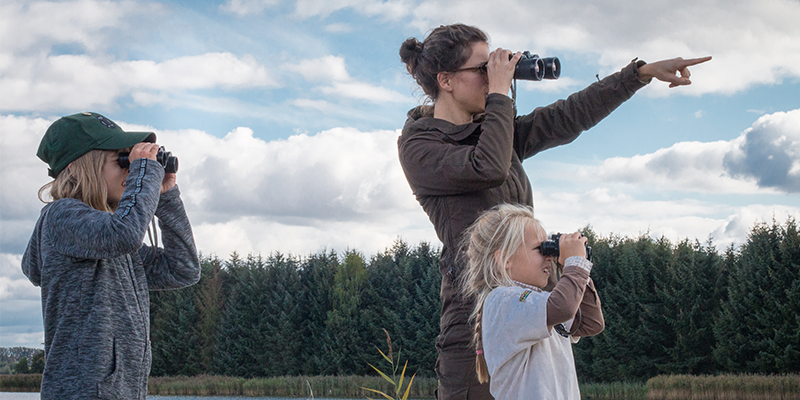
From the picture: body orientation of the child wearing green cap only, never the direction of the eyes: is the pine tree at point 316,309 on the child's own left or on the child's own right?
on the child's own left

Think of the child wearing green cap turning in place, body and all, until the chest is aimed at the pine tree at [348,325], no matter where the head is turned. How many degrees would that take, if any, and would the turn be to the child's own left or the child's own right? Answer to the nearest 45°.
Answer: approximately 90° to the child's own left

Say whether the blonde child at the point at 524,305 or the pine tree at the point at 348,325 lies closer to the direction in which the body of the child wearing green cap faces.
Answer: the blonde child

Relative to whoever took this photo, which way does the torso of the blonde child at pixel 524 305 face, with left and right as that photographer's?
facing to the right of the viewer

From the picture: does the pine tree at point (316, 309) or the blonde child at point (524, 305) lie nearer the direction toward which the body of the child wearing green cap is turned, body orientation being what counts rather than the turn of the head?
the blonde child

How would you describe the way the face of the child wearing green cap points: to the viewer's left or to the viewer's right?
to the viewer's right

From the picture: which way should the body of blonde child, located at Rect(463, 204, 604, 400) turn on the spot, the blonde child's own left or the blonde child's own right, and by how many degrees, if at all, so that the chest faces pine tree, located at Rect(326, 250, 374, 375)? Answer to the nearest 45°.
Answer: approximately 90° to the blonde child's own left

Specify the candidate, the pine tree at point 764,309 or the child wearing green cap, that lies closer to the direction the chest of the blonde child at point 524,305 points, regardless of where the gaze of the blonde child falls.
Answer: the pine tree

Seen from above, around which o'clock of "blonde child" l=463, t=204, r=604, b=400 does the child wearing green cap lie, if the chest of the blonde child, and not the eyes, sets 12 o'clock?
The child wearing green cap is roughly at 6 o'clock from the blonde child.

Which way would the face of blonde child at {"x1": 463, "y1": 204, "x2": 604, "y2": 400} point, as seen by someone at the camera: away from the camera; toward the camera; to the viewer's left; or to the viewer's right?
to the viewer's right

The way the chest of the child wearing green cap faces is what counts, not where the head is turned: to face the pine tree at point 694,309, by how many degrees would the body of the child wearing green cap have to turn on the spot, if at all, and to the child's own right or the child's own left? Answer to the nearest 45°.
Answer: approximately 45° to the child's own left

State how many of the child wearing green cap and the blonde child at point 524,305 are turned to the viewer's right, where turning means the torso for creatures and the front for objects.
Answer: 2

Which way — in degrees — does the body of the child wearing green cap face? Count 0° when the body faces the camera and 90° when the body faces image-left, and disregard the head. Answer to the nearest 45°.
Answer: approximately 270°
